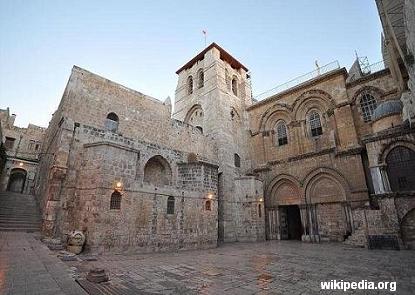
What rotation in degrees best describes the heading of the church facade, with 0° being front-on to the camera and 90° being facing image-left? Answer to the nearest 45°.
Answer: approximately 45°

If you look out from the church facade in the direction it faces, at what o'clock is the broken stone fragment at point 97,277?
The broken stone fragment is roughly at 11 o'clock from the church facade.
